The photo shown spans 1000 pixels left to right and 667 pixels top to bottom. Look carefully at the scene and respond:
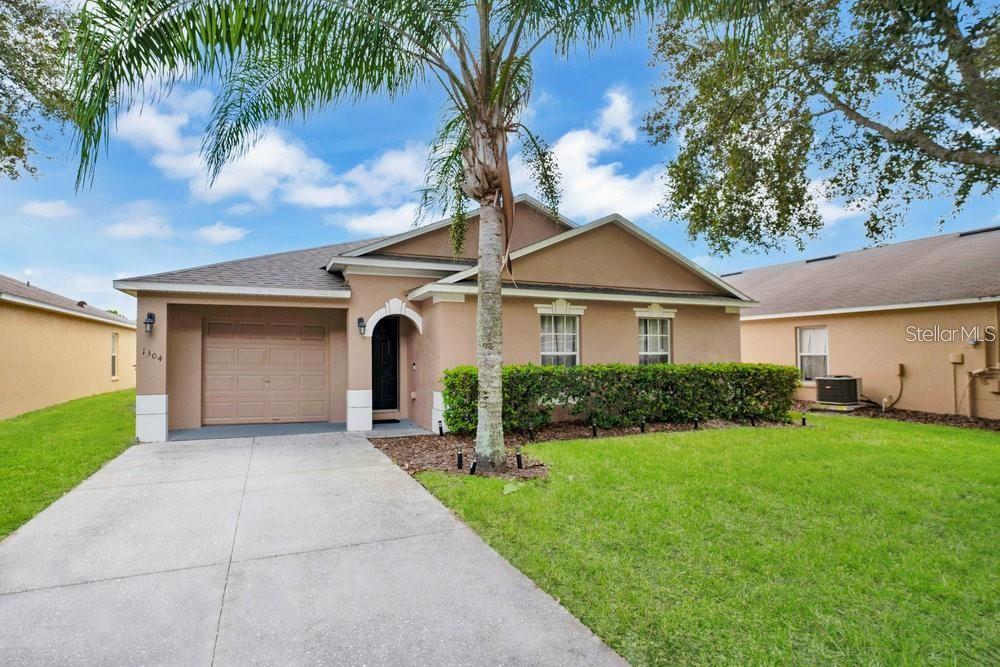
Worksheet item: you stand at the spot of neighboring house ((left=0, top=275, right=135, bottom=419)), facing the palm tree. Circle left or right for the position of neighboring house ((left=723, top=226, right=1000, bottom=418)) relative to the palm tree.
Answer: left

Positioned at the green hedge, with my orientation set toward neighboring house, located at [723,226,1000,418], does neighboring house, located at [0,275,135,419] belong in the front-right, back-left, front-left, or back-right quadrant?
back-left

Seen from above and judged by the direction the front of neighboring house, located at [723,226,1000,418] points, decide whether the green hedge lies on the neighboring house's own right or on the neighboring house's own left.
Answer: on the neighboring house's own right

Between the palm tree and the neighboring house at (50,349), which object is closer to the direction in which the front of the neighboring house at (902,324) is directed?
the palm tree

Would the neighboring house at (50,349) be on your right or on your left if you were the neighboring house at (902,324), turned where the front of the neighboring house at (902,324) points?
on your right

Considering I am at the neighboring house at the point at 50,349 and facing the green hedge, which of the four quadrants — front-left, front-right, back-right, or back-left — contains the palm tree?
front-right

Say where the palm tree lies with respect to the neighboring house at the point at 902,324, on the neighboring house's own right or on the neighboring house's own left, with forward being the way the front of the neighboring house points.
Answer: on the neighboring house's own right

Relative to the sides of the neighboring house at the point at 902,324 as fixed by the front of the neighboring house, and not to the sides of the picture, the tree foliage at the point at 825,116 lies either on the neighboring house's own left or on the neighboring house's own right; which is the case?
on the neighboring house's own right

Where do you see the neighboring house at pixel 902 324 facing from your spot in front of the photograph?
facing the viewer and to the right of the viewer
